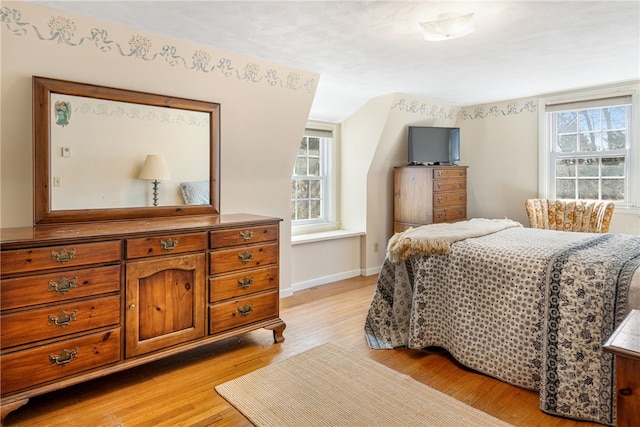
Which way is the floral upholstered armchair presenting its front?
toward the camera

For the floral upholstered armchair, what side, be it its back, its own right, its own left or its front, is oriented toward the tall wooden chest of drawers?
right

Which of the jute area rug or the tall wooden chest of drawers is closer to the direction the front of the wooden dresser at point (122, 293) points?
the jute area rug

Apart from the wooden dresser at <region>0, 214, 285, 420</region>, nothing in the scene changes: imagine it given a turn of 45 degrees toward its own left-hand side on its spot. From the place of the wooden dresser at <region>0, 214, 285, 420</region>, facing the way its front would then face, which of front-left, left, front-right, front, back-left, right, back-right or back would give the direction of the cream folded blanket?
front

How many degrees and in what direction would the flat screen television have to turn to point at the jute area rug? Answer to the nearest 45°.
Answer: approximately 45° to its right

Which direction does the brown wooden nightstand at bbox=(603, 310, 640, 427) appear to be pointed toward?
to the viewer's left

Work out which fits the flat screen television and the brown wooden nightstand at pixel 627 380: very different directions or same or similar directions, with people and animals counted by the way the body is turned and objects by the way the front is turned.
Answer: very different directions

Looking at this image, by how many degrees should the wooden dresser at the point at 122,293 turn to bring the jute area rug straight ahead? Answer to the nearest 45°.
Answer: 0° — it already faces it

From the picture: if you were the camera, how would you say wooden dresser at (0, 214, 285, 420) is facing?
facing the viewer and to the right of the viewer

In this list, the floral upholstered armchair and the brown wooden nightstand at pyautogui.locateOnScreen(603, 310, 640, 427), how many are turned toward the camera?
1

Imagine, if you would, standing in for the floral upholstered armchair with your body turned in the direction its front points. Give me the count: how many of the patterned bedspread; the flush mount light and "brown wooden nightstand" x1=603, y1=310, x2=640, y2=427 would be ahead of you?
3

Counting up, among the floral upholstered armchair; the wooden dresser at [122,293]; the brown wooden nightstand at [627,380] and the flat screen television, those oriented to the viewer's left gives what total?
1

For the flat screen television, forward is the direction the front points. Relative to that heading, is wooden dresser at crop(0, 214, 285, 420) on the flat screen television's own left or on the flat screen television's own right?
on the flat screen television's own right

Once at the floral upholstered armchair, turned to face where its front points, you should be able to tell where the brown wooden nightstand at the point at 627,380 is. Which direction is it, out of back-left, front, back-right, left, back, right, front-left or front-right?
front
